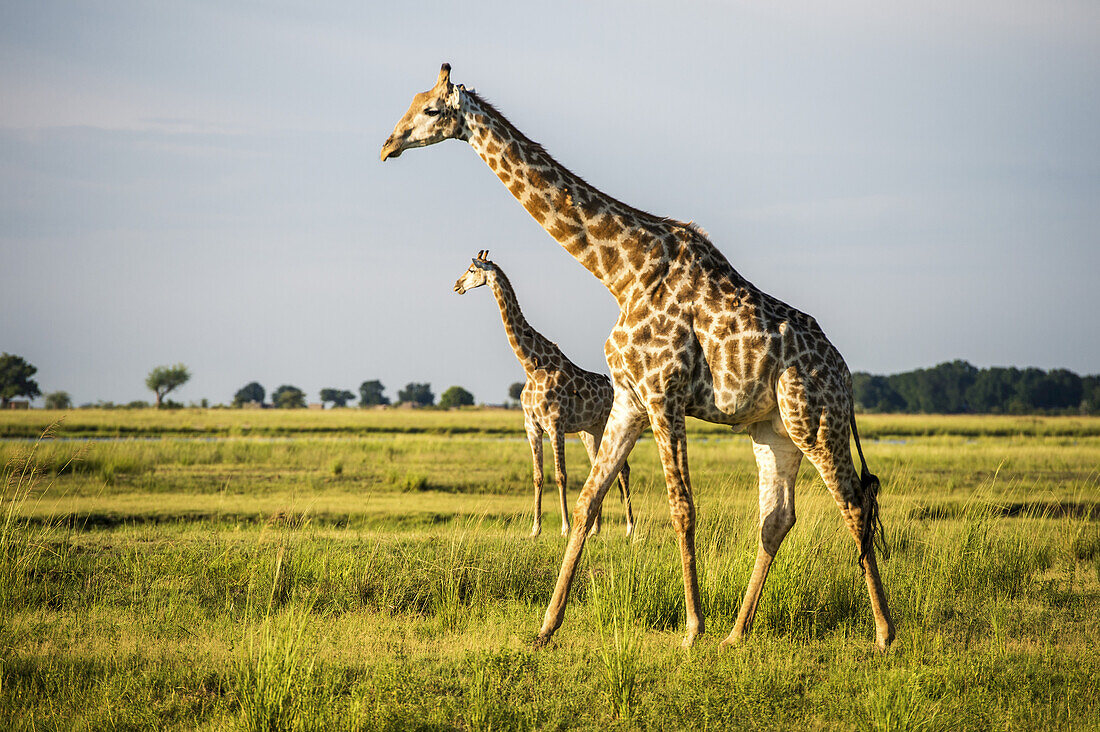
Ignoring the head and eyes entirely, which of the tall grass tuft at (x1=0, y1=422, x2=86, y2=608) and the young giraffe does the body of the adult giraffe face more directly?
the tall grass tuft

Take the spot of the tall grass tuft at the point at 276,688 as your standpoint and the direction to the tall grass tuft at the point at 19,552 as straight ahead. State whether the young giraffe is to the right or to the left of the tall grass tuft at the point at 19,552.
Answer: right

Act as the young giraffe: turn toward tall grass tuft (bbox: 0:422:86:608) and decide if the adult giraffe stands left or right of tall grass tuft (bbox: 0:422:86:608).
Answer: left

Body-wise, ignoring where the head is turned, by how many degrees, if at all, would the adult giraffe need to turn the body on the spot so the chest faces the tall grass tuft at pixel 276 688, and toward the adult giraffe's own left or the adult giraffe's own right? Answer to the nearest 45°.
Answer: approximately 45° to the adult giraffe's own left

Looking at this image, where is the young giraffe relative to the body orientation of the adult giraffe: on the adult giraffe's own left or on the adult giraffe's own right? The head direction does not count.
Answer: on the adult giraffe's own right

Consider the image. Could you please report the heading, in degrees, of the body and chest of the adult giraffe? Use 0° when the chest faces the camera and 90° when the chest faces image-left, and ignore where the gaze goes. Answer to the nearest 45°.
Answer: approximately 90°

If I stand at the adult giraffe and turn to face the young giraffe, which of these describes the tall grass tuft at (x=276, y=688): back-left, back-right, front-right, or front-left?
back-left

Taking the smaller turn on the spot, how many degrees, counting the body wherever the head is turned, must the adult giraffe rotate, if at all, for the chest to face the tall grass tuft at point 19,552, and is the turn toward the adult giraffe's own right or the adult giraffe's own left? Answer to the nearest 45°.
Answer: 0° — it already faces it
